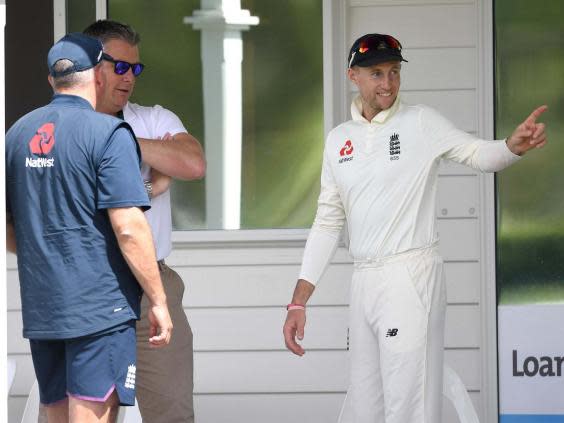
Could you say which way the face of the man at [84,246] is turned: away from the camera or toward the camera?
away from the camera

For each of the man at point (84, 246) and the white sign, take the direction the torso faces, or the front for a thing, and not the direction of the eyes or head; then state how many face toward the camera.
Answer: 1

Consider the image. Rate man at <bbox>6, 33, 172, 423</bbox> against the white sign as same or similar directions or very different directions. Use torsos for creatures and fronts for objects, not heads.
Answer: very different directions

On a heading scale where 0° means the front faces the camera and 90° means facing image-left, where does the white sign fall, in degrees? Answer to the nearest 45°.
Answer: approximately 0°

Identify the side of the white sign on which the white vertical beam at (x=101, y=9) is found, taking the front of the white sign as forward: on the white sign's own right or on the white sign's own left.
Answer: on the white sign's own right

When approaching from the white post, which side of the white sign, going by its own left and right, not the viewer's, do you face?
right

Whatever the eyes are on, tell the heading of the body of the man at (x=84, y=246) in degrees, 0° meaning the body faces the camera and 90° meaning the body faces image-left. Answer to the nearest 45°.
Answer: approximately 225°

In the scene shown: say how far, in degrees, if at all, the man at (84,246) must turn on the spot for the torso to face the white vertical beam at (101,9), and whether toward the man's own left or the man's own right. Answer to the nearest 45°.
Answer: approximately 45° to the man's own left

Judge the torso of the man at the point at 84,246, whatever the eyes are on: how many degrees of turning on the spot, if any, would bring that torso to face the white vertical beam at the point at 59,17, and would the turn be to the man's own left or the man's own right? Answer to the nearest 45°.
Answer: approximately 45° to the man's own left
